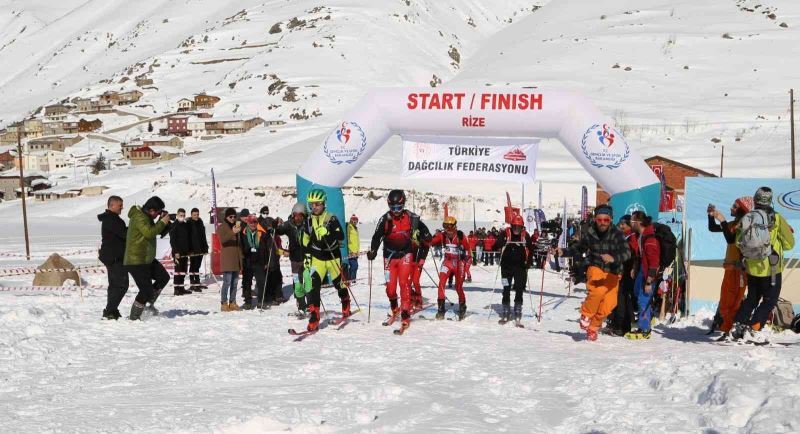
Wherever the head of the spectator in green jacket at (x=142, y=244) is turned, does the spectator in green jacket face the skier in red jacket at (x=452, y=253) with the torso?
yes

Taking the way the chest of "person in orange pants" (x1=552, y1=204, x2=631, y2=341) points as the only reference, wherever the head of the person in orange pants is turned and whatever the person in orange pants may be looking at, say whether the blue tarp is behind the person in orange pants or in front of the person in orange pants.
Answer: behind

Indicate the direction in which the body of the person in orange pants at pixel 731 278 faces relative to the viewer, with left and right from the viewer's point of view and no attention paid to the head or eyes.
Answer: facing to the left of the viewer

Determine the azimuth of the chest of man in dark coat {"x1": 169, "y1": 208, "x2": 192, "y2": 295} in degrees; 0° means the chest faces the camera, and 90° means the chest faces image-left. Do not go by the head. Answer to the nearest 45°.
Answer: approximately 315°

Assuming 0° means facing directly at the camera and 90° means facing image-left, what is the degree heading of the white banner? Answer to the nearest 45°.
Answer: approximately 0°

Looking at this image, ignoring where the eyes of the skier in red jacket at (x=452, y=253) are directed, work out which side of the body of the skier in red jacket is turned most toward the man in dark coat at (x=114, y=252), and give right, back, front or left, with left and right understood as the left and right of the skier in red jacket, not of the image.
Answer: right

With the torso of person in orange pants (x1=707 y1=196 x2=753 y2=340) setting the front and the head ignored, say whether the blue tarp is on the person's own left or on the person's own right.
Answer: on the person's own right
